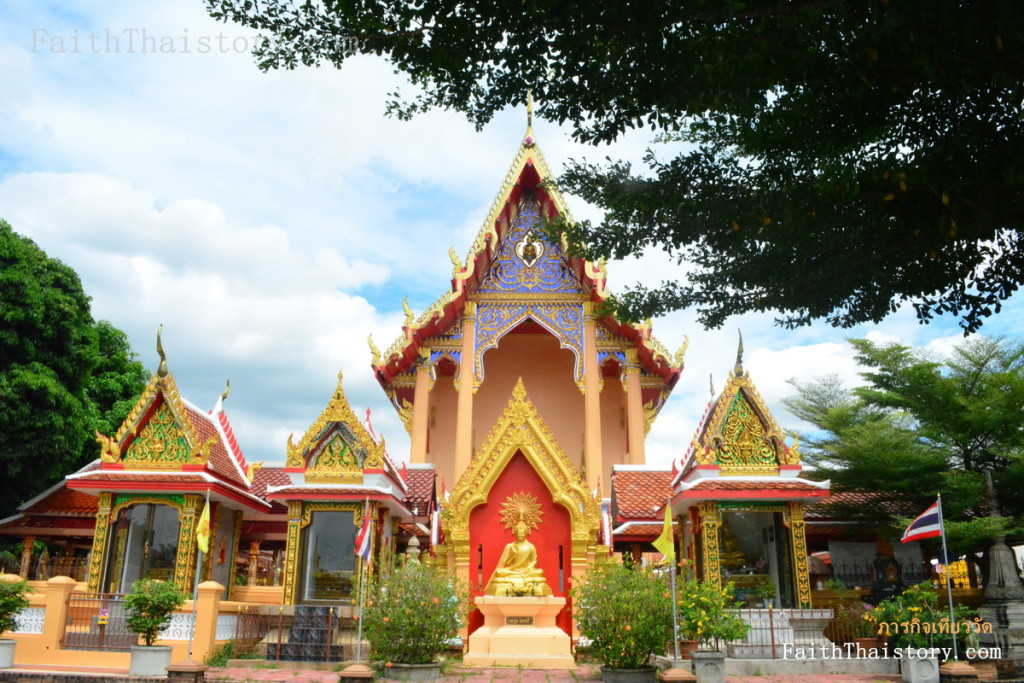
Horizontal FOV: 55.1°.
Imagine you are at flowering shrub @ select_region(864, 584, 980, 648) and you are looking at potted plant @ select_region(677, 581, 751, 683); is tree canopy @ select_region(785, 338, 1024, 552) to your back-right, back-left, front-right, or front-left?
back-right

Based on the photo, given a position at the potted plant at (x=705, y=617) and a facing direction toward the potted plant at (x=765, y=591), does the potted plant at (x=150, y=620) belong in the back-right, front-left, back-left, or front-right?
back-left

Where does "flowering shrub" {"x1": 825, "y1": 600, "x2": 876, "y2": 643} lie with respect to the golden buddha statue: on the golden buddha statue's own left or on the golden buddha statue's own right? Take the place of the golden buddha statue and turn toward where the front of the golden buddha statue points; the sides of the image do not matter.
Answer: on the golden buddha statue's own left

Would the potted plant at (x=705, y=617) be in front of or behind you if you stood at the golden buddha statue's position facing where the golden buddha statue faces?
in front

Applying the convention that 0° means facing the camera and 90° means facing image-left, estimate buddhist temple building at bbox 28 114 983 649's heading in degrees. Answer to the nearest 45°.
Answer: approximately 0°

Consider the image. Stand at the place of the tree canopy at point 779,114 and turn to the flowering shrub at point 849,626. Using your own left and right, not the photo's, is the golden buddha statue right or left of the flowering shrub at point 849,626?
left

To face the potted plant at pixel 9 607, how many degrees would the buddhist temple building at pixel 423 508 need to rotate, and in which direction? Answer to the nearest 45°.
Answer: approximately 90° to its right

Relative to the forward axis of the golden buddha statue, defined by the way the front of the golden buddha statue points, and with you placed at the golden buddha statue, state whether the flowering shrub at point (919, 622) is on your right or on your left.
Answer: on your left

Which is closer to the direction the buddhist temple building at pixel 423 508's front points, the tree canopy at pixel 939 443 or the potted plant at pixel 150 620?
the potted plant

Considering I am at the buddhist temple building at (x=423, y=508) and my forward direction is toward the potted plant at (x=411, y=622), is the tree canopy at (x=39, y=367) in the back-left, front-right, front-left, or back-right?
back-right

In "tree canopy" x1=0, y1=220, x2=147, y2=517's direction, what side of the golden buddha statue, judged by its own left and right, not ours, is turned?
right
